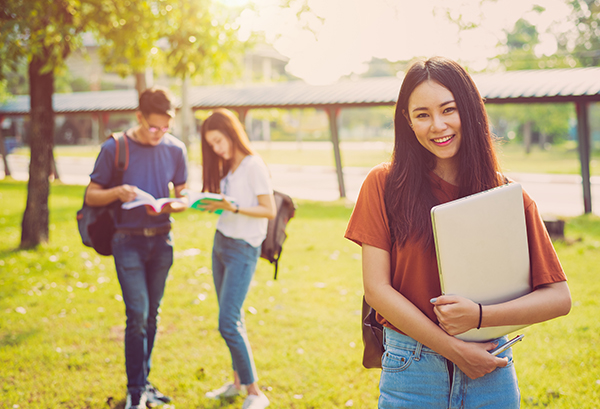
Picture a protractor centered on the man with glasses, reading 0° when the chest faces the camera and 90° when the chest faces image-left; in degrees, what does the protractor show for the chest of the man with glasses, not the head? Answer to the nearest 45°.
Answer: approximately 315°

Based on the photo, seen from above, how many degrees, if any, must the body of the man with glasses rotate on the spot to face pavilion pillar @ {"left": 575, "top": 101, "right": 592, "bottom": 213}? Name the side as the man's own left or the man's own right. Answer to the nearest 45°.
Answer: approximately 90° to the man's own left

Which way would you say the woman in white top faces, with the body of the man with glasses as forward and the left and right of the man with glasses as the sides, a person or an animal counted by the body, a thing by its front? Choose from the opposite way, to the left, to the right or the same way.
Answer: to the right

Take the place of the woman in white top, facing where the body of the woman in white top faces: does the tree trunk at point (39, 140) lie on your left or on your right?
on your right

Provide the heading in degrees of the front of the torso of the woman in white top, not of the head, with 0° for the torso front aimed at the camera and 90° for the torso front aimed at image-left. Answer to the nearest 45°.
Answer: approximately 45°
